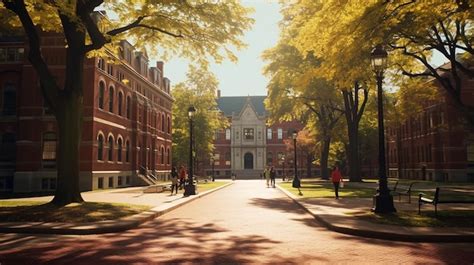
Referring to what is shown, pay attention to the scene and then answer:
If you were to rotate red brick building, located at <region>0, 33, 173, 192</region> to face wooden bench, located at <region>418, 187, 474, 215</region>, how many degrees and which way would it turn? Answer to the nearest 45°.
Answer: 0° — it already faces it

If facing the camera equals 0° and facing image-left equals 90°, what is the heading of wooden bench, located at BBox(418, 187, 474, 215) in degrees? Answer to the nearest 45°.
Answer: approximately 135°

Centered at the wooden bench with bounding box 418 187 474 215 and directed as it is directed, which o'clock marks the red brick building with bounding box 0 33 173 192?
The red brick building is roughly at 11 o'clock from the wooden bench.

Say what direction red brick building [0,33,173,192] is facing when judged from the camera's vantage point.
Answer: facing the viewer and to the right of the viewer
